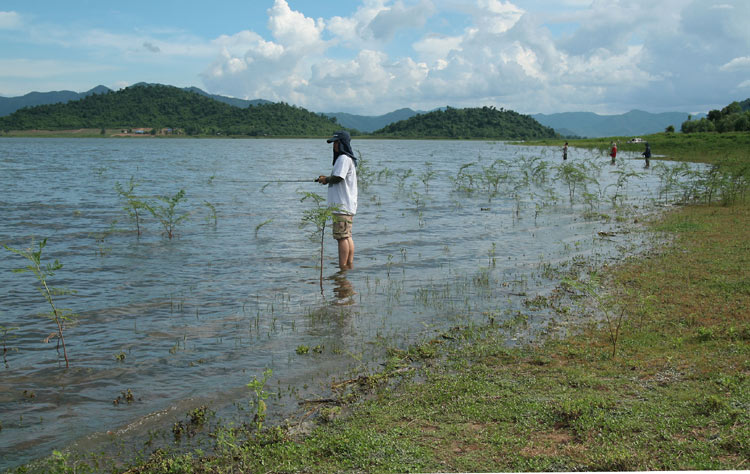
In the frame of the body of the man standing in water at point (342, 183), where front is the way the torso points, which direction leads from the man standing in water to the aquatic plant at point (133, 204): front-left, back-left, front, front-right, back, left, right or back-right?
front-right

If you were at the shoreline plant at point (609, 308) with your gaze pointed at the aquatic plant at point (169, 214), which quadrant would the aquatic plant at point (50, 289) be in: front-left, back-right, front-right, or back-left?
front-left

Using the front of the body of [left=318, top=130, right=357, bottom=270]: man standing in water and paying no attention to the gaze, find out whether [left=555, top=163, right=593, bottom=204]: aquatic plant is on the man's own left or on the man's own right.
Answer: on the man's own right

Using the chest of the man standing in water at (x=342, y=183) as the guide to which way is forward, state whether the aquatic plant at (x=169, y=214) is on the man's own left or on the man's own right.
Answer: on the man's own right

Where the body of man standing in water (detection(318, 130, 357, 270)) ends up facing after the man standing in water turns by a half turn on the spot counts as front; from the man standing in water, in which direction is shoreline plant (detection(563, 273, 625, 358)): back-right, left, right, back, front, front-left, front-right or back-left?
front-right

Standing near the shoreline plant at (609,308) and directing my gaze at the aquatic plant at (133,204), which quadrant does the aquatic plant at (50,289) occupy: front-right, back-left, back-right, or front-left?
front-left

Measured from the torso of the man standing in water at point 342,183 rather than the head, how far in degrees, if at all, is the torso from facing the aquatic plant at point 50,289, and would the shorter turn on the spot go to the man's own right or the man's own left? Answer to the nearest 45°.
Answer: approximately 45° to the man's own left

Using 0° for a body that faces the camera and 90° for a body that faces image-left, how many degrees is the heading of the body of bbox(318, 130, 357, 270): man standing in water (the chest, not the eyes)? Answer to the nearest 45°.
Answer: approximately 90°

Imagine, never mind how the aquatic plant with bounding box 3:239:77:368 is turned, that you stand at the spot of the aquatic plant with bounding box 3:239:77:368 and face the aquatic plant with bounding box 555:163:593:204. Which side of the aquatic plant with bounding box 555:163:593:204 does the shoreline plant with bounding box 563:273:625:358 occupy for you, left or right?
right

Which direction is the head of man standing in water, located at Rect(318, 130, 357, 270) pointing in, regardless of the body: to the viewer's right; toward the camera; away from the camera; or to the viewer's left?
to the viewer's left

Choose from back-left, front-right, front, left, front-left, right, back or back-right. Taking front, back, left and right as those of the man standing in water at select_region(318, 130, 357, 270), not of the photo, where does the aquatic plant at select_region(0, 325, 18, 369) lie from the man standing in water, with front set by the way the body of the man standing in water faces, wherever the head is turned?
front-left
